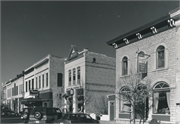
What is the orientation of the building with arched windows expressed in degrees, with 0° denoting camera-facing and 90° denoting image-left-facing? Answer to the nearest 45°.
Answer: approximately 45°

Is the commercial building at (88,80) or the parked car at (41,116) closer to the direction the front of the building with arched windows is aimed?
the parked car

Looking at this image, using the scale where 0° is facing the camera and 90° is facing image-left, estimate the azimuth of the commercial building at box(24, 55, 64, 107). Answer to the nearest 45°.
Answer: approximately 45°

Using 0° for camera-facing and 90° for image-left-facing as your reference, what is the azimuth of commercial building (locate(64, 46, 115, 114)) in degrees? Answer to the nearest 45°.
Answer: approximately 45°

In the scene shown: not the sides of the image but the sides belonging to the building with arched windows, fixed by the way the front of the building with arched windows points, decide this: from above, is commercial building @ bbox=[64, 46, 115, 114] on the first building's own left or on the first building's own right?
on the first building's own right

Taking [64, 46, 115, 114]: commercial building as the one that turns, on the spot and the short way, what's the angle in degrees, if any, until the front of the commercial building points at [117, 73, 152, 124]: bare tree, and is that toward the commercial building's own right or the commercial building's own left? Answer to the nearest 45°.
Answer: approximately 45° to the commercial building's own left
